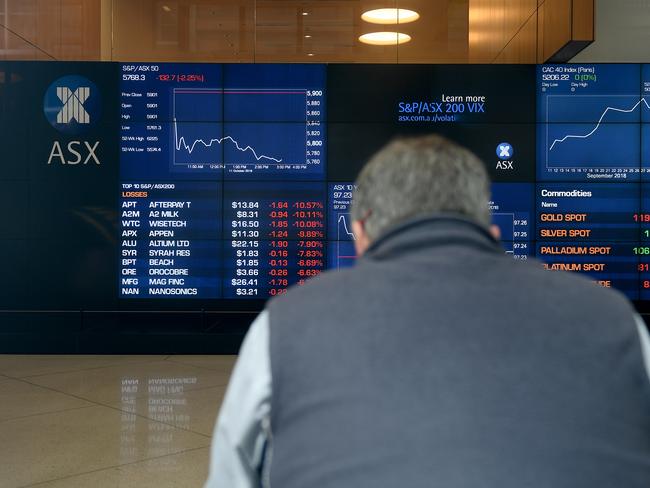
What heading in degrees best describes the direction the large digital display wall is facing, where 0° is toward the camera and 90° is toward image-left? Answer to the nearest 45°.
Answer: approximately 0°
